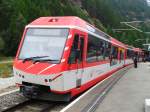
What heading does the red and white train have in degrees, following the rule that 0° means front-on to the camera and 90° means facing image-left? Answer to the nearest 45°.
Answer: approximately 45°
